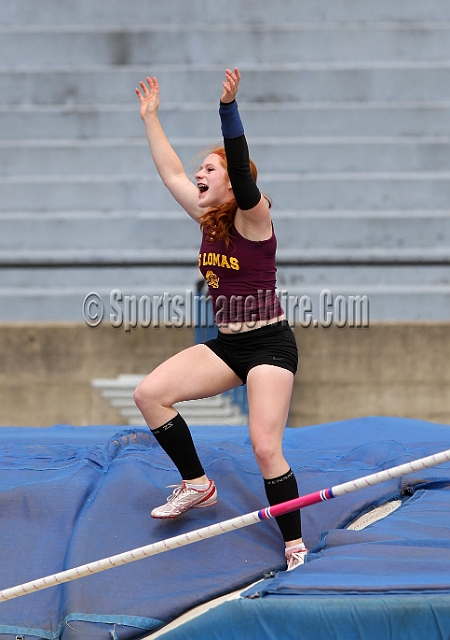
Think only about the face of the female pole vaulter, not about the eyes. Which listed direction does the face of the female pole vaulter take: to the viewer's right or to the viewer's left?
to the viewer's left

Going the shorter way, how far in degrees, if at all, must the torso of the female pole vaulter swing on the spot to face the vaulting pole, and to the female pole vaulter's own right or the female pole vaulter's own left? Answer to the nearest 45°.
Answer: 0° — they already face it

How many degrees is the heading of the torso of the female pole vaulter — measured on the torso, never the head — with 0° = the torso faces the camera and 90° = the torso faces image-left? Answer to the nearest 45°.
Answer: approximately 45°
